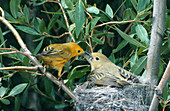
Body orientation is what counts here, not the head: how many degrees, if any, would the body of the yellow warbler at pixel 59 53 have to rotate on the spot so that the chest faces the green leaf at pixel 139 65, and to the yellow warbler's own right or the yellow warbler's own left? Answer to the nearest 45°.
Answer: approximately 45° to the yellow warbler's own right

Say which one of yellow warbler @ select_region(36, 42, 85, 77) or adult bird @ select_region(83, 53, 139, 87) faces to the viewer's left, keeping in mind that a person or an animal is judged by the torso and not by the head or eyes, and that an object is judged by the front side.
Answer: the adult bird

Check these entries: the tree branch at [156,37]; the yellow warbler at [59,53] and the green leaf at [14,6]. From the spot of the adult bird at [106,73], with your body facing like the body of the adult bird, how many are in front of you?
2

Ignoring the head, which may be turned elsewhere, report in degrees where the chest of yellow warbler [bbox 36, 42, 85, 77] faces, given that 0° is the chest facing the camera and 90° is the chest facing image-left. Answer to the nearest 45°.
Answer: approximately 270°

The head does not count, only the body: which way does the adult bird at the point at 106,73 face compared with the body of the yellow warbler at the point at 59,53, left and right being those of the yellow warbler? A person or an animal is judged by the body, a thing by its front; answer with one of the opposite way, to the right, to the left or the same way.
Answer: the opposite way

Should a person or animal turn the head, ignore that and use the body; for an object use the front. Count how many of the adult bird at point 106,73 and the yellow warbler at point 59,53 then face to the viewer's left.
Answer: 1

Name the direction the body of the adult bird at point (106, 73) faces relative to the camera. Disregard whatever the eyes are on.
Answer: to the viewer's left
